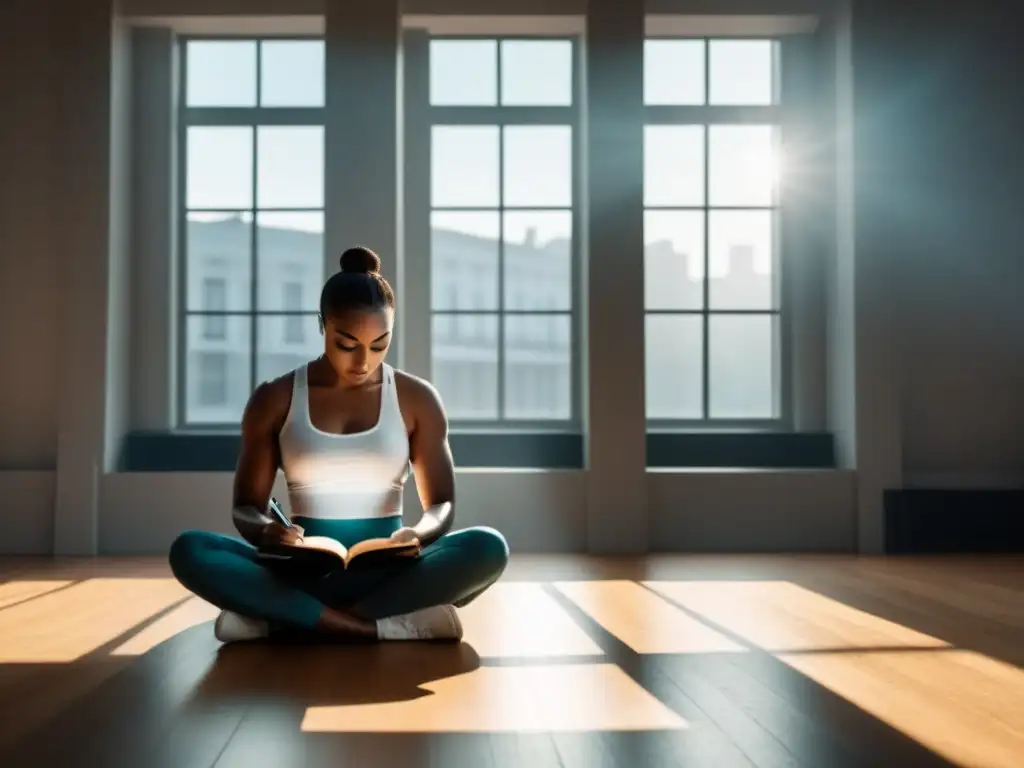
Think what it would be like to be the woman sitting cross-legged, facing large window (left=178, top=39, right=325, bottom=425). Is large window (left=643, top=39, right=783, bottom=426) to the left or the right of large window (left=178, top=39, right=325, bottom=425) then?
right

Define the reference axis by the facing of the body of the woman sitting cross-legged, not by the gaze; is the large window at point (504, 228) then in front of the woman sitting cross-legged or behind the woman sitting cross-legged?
behind

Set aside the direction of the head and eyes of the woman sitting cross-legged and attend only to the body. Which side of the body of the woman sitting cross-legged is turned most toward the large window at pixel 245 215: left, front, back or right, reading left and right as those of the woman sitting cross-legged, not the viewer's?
back

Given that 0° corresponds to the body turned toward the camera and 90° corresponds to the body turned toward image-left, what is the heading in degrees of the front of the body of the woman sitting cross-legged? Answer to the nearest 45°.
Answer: approximately 0°

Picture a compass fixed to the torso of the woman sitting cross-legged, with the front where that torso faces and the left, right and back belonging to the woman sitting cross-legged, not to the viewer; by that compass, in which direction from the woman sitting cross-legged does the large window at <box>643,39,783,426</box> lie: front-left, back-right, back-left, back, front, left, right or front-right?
back-left
